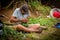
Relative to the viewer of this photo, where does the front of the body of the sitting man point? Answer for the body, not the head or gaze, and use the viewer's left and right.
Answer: facing the viewer and to the right of the viewer
